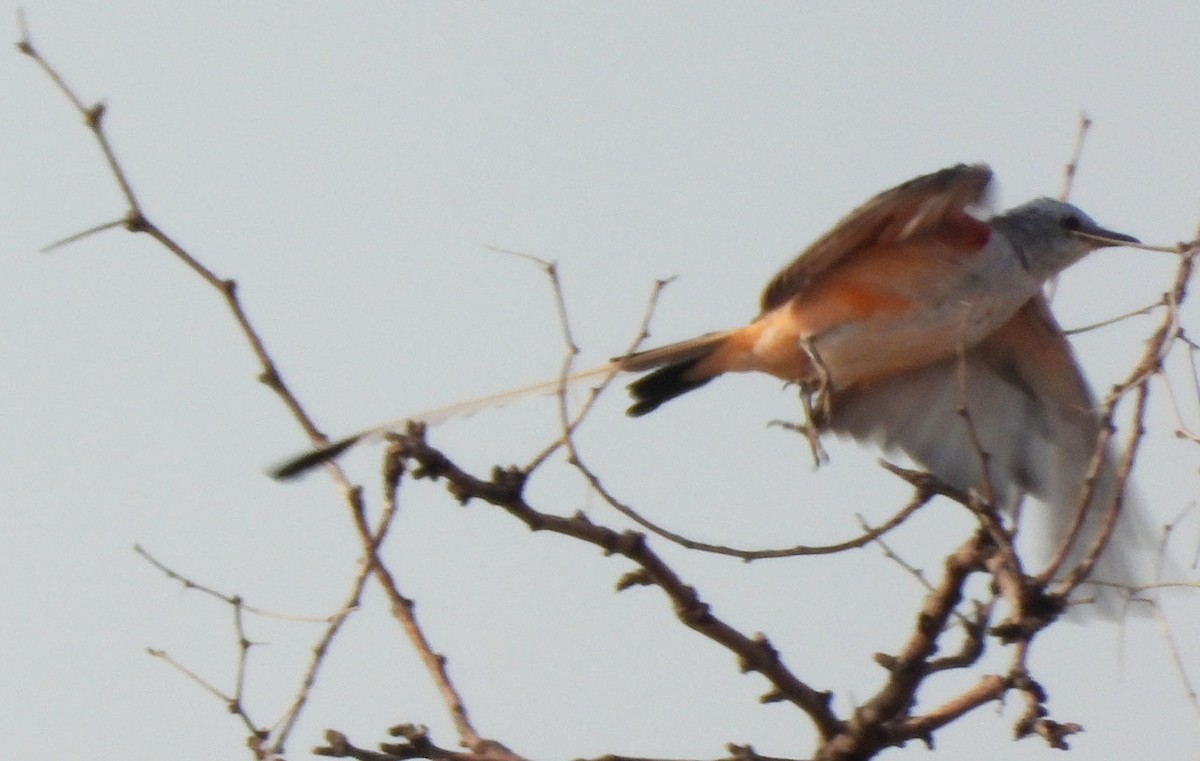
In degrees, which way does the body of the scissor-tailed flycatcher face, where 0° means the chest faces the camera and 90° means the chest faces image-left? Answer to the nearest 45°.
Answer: approximately 270°
